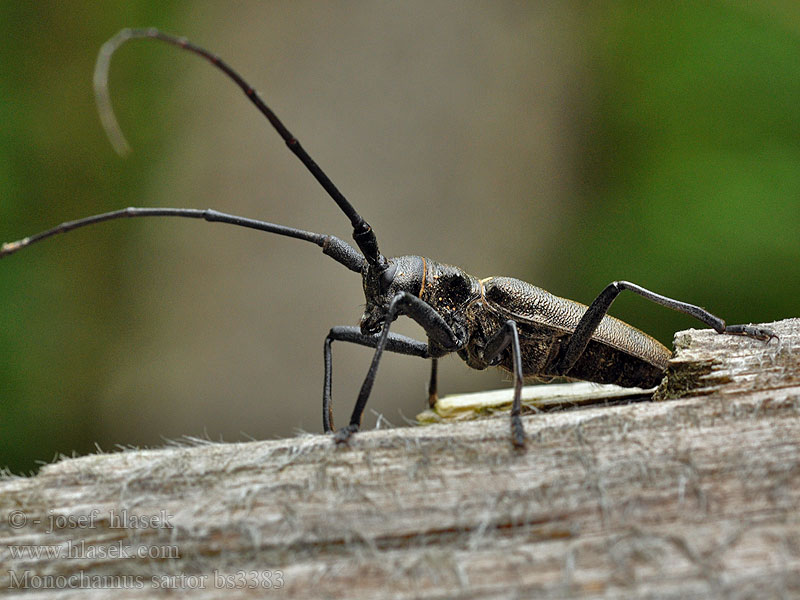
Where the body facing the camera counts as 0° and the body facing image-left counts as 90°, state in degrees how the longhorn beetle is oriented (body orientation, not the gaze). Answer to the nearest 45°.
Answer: approximately 90°
